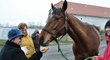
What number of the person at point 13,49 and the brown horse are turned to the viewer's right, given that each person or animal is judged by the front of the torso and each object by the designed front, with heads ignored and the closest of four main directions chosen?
1

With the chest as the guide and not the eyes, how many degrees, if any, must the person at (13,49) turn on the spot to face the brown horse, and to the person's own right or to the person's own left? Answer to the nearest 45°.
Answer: approximately 45° to the person's own left

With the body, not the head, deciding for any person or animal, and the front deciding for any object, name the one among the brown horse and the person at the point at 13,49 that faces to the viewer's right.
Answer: the person

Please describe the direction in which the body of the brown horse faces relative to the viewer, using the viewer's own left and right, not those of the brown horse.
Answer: facing the viewer and to the left of the viewer

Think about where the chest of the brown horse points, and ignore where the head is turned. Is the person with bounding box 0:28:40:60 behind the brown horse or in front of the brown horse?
in front

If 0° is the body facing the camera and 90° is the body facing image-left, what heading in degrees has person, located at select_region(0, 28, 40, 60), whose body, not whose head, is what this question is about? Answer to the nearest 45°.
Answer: approximately 270°
